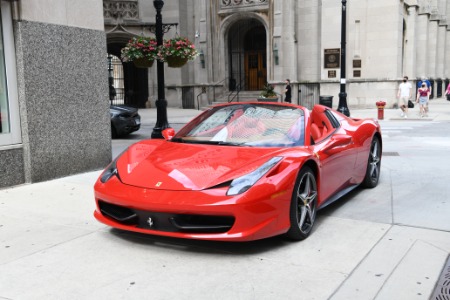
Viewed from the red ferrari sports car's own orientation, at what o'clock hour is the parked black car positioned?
The parked black car is roughly at 4 o'clock from the red ferrari sports car.

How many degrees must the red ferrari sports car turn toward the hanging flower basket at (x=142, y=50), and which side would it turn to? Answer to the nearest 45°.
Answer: approximately 135° to its right

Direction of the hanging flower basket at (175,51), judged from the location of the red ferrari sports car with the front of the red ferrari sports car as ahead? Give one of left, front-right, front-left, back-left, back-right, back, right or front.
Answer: back-right

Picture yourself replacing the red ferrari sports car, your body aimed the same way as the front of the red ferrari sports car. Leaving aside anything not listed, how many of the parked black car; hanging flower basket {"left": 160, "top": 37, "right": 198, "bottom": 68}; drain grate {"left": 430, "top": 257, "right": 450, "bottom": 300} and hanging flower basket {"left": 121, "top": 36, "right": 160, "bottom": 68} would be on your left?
1

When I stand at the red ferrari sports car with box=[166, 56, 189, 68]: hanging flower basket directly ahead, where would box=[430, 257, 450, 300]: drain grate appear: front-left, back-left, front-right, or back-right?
back-right

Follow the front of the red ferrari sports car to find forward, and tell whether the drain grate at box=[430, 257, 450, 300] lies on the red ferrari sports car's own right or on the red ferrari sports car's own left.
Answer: on the red ferrari sports car's own left

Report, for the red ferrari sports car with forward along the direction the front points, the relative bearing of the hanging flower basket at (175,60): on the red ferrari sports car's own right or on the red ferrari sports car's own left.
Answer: on the red ferrari sports car's own right

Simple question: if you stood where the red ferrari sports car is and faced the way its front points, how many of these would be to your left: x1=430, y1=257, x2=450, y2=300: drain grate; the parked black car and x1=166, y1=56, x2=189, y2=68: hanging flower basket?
1

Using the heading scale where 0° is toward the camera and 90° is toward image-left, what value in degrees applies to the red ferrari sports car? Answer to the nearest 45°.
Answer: approximately 45°
